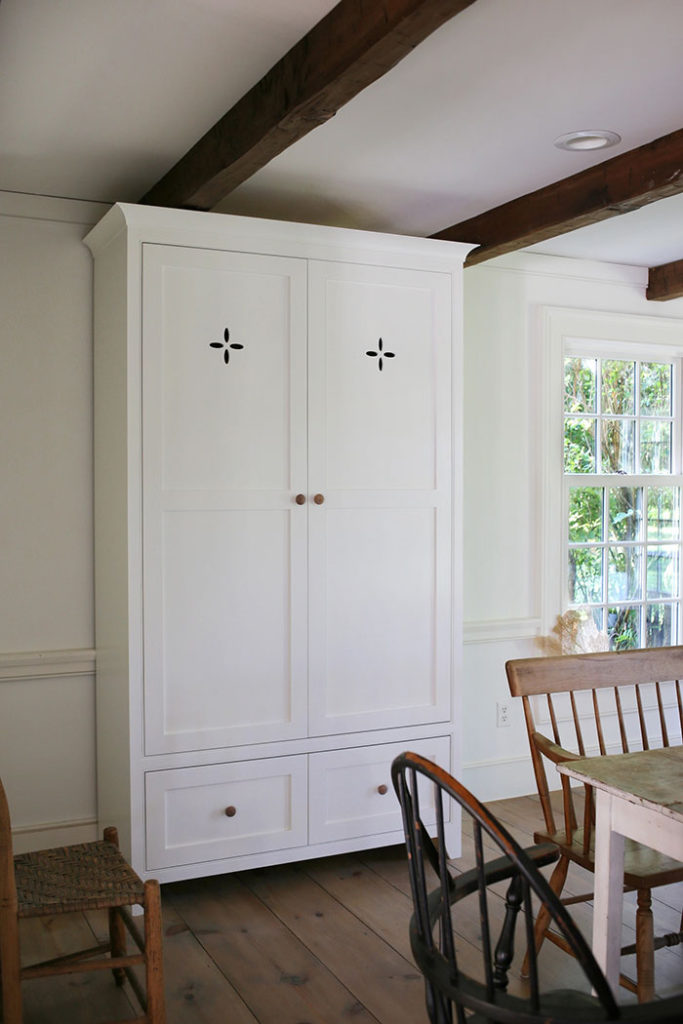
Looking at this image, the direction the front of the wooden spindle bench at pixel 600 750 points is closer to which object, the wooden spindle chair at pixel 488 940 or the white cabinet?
the wooden spindle chair

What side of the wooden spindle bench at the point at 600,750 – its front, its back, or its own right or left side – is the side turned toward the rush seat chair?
right

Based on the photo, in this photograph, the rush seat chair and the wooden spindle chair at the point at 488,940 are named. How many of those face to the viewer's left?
0

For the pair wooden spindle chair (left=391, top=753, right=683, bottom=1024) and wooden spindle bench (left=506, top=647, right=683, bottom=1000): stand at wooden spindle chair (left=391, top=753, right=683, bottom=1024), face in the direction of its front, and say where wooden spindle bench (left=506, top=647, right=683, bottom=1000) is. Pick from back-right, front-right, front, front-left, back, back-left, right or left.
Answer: front-left

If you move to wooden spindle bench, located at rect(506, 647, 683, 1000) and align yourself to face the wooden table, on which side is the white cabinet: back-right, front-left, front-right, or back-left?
back-right

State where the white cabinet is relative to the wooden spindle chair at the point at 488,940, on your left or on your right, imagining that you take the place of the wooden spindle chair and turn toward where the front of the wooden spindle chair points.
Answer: on your left

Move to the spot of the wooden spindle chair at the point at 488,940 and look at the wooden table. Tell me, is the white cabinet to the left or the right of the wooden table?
left

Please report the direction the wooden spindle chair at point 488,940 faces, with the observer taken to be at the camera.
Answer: facing away from the viewer and to the right of the viewer

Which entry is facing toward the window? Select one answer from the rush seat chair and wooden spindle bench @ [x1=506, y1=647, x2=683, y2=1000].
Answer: the rush seat chair

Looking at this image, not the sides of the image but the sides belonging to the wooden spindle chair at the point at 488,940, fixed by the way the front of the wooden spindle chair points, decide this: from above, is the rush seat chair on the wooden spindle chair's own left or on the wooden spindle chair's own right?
on the wooden spindle chair's own left

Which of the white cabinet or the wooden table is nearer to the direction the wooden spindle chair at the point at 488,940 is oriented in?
the wooden table
